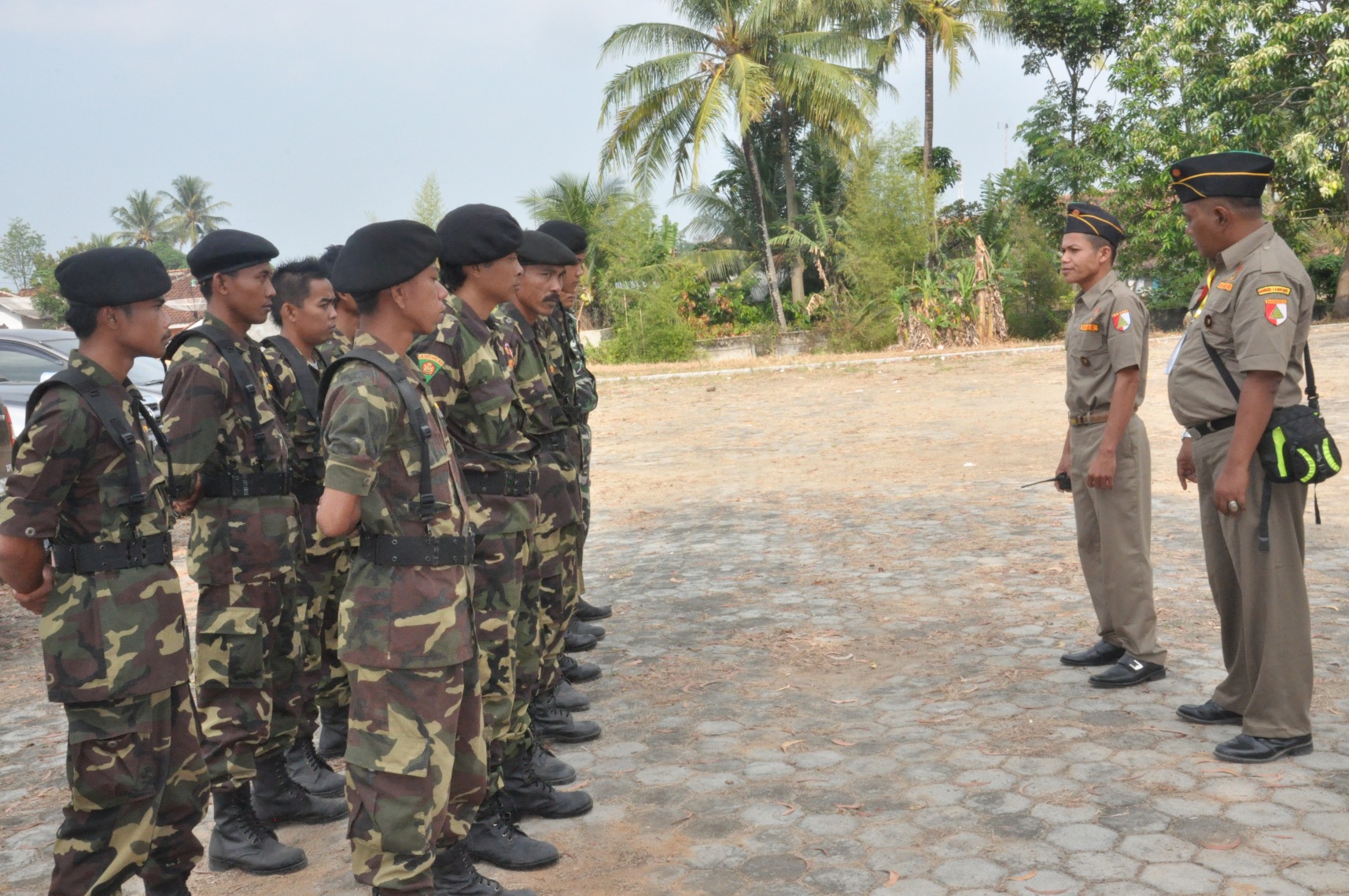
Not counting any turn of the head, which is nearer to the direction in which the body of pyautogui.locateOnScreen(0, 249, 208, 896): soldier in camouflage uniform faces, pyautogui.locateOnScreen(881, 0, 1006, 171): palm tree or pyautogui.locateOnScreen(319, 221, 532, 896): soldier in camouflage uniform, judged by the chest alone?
the soldier in camouflage uniform

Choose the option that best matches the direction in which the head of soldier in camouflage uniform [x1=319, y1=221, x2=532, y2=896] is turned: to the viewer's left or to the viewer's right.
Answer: to the viewer's right

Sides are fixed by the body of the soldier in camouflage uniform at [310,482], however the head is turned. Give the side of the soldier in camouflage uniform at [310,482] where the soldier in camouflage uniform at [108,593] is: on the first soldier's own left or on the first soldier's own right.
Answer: on the first soldier's own right

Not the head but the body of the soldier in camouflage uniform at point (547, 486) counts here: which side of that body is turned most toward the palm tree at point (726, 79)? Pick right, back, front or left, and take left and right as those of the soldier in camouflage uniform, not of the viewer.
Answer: left

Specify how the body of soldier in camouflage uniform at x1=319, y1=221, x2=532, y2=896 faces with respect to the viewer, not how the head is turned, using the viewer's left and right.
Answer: facing to the right of the viewer

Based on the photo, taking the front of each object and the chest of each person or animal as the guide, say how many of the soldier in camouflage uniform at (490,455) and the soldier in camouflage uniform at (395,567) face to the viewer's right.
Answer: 2

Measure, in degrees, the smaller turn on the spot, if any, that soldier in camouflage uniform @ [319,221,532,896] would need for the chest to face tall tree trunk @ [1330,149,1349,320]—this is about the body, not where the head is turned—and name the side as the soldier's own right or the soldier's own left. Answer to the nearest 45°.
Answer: approximately 45° to the soldier's own left

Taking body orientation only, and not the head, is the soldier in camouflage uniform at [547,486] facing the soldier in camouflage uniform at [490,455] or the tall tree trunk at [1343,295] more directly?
the tall tree trunk

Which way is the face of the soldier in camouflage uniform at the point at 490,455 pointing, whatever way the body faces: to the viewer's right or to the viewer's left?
to the viewer's right

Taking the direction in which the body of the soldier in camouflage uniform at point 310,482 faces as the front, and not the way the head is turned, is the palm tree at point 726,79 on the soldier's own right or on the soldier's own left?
on the soldier's own left

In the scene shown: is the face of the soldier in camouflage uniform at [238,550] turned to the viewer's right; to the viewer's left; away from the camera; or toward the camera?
to the viewer's right

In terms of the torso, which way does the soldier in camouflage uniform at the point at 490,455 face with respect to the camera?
to the viewer's right
